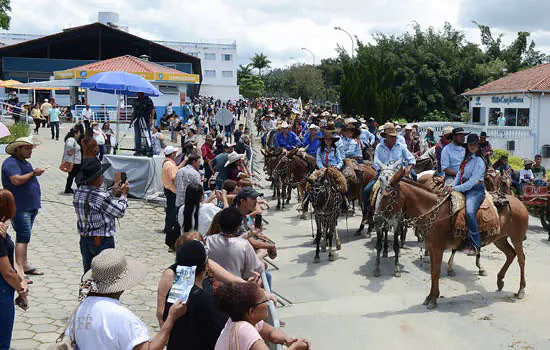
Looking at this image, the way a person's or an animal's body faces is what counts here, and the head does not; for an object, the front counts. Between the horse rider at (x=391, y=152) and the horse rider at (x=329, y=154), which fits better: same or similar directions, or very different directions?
same or similar directions

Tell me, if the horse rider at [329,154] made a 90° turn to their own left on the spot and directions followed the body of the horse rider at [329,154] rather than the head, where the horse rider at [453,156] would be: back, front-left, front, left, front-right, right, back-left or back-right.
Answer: front-right

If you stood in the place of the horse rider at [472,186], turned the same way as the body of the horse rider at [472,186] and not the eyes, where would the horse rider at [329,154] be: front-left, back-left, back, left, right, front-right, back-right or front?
right

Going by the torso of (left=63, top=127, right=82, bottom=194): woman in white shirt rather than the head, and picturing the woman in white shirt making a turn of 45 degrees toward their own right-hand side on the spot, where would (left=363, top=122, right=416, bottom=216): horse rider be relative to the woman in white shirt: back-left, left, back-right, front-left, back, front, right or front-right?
front

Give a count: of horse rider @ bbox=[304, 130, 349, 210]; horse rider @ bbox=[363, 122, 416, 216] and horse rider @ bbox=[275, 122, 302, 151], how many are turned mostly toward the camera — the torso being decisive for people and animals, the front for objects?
3

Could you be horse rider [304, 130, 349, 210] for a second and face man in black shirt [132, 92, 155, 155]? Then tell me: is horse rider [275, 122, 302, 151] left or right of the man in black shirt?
right

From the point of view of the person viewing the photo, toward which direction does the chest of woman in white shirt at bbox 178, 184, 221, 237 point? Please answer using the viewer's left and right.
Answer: facing away from the viewer and to the right of the viewer

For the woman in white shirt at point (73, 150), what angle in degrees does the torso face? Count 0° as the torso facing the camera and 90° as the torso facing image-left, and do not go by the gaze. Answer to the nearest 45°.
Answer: approximately 270°

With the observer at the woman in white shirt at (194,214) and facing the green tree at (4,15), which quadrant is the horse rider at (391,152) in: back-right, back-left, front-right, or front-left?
front-right

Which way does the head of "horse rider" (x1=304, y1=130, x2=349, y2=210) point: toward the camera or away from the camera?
toward the camera

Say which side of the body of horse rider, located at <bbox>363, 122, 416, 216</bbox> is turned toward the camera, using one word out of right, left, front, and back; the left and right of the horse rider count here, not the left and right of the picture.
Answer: front

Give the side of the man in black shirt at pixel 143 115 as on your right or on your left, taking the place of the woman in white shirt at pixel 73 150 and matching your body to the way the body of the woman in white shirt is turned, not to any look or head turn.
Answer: on your left
